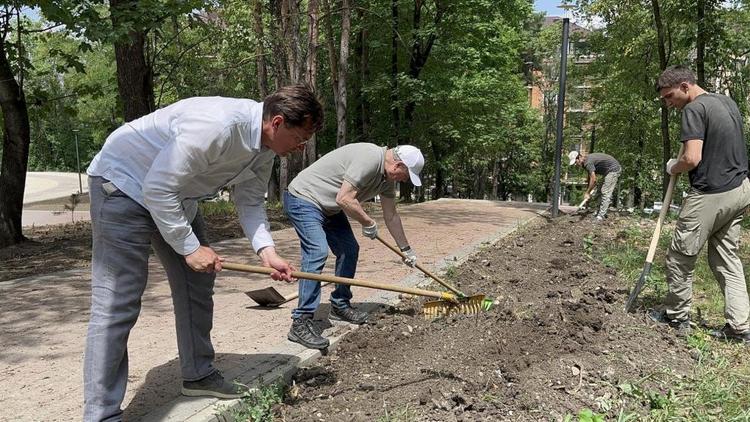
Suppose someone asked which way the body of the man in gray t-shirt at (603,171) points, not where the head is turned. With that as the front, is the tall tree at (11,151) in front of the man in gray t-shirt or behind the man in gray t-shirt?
in front

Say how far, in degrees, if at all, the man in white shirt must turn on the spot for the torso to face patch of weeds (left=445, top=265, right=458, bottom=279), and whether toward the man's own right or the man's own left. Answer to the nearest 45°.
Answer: approximately 45° to the man's own left

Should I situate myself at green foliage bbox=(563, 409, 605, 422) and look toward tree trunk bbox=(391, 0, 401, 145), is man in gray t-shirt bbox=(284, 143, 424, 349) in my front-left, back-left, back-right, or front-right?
front-left

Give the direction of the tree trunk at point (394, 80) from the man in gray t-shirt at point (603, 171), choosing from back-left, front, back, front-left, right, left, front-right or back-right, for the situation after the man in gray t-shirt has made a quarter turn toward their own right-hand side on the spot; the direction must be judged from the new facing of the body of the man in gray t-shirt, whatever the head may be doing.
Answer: front-left

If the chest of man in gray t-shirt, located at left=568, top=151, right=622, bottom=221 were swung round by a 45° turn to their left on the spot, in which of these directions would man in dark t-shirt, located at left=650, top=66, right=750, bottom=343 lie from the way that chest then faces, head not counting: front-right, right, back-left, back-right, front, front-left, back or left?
front-left

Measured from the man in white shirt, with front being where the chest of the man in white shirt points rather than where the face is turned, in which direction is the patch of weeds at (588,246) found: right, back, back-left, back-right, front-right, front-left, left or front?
front-left

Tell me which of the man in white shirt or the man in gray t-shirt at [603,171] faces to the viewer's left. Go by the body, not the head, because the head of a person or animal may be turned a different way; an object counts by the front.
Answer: the man in gray t-shirt

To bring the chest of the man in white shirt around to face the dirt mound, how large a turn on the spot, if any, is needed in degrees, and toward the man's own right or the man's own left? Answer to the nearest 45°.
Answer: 0° — they already face it

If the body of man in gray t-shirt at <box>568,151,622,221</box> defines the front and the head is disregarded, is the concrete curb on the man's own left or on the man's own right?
on the man's own left

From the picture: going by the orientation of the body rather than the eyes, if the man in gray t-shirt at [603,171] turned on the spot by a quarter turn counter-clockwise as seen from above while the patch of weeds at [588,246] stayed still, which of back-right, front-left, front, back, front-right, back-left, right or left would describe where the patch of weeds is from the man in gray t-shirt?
front

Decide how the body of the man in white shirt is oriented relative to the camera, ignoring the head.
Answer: to the viewer's right

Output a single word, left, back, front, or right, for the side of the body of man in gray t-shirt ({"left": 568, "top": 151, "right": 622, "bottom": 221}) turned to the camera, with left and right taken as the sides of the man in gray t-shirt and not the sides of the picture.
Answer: left

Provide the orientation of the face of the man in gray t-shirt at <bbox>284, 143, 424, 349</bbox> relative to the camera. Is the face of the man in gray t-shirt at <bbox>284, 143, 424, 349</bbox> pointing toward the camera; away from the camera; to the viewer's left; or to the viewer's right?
to the viewer's right

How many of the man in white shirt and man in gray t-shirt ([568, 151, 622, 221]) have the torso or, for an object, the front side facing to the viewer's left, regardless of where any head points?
1

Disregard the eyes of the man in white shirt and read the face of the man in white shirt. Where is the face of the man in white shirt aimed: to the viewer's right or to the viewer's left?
to the viewer's right
